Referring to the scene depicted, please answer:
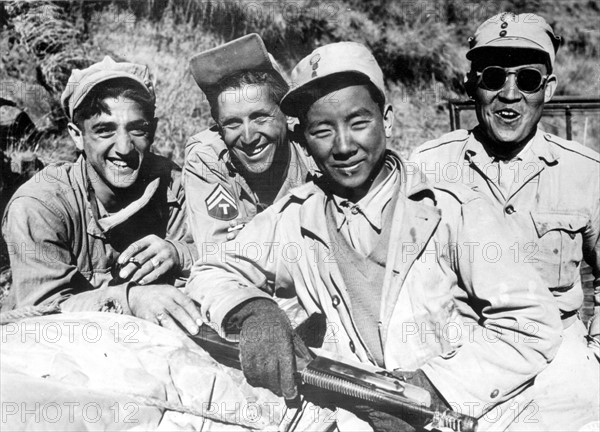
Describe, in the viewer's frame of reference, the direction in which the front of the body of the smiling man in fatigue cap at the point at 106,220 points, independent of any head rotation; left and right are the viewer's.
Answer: facing the viewer and to the right of the viewer

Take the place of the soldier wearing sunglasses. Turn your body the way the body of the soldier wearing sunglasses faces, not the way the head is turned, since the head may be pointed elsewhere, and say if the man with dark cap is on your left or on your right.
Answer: on your right

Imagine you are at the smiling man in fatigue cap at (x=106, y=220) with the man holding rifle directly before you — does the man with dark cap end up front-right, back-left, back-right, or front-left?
front-left

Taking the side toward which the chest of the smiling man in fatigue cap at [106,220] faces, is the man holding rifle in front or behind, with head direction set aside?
in front

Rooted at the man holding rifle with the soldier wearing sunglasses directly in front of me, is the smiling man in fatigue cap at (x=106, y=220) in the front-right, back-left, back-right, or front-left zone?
back-left

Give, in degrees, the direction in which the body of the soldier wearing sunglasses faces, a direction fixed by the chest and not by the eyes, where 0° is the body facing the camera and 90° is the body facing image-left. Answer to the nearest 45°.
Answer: approximately 0°

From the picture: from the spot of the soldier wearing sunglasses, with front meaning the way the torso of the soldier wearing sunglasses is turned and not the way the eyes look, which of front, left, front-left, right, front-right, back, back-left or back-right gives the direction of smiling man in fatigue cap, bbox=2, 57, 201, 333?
right

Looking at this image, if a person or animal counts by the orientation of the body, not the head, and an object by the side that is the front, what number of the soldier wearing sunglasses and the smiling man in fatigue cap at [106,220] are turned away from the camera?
0

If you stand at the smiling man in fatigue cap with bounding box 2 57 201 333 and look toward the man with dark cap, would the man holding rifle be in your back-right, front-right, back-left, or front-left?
front-right
